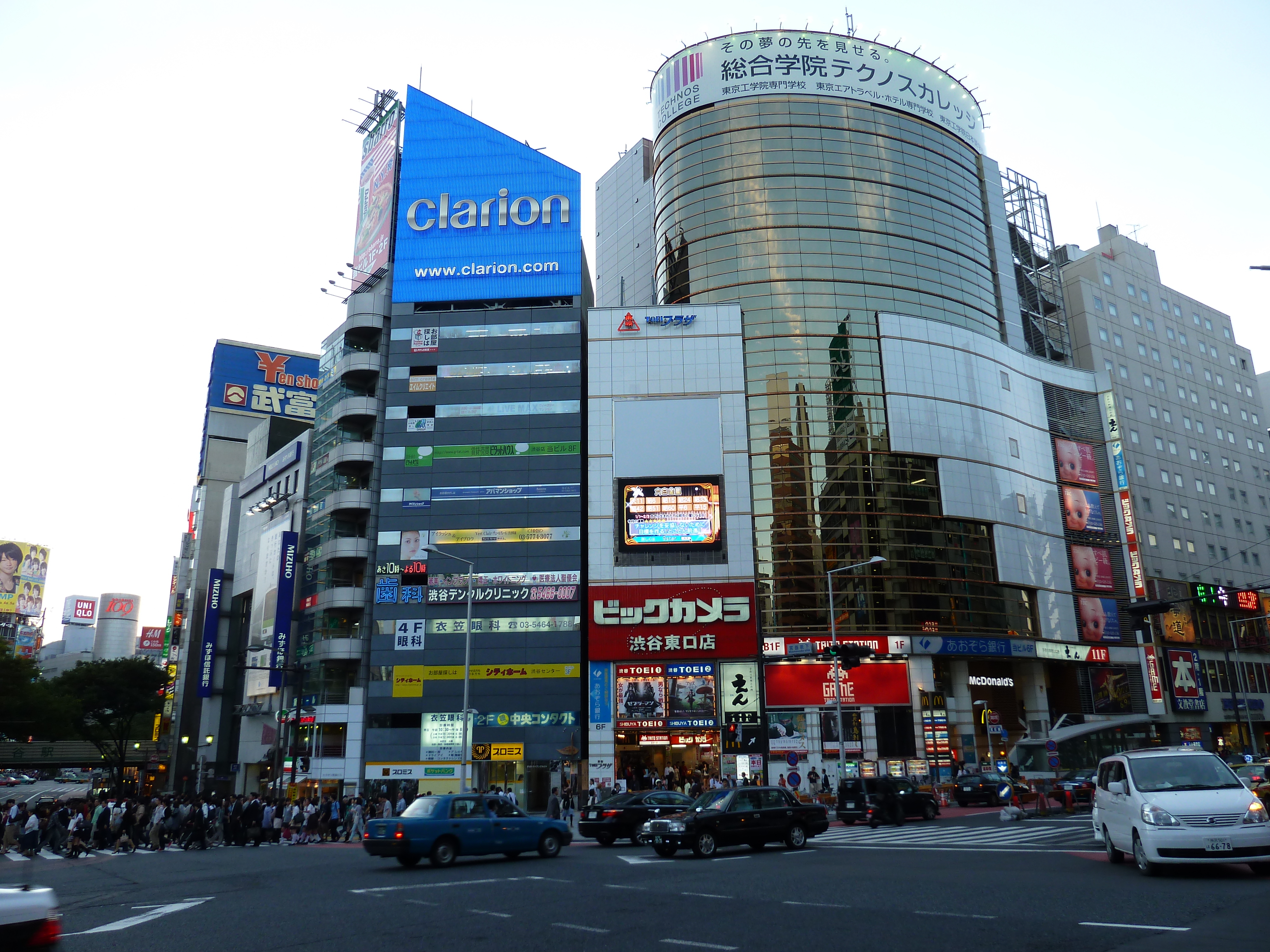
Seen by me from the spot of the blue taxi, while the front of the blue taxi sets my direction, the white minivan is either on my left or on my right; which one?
on my right

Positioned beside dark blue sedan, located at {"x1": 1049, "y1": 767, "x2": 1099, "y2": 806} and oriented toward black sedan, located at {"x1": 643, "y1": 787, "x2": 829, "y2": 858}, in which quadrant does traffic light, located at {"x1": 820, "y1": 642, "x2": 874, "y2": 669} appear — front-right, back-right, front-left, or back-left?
front-right

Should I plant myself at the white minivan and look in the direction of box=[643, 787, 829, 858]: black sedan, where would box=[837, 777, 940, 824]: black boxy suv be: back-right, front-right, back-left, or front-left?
front-right

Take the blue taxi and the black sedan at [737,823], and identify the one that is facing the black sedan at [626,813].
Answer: the blue taxi

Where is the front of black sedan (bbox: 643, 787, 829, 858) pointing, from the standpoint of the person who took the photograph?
facing the viewer and to the left of the viewer

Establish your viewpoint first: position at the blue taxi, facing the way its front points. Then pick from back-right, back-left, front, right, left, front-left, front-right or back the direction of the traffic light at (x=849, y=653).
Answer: front

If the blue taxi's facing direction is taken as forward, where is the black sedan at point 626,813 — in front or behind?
in front

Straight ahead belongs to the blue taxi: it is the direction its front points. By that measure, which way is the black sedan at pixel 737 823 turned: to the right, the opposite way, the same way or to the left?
the opposite way

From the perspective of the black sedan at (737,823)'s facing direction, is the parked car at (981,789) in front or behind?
behind

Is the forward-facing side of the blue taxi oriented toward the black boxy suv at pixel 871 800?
yes

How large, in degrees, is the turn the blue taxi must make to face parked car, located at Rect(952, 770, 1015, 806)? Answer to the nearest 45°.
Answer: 0° — it already faces it

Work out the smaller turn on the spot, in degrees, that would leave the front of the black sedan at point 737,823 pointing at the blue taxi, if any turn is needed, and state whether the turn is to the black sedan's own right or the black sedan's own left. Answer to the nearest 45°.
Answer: approximately 45° to the black sedan's own right

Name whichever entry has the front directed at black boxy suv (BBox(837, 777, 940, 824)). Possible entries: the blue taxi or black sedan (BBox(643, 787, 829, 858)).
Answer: the blue taxi

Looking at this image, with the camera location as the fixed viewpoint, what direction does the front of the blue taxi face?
facing away from the viewer and to the right of the viewer
